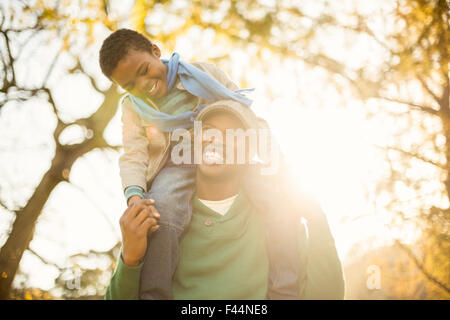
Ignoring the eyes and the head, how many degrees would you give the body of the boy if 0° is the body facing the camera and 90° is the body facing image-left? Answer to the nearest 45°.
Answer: approximately 0°
